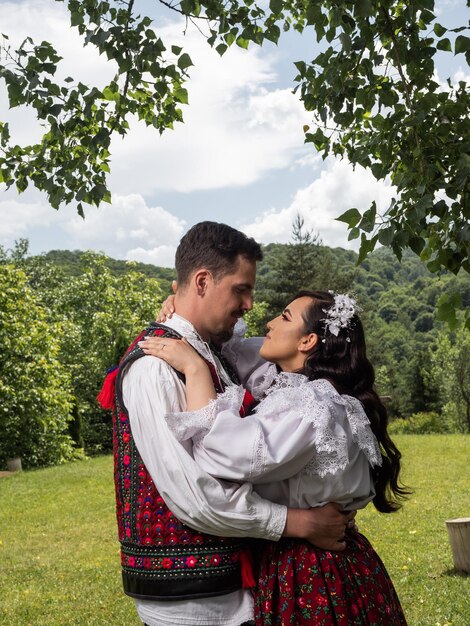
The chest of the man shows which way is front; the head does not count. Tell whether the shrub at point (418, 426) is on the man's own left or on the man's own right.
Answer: on the man's own left

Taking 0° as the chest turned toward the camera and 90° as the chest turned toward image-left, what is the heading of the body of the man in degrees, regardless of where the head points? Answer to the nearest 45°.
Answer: approximately 270°

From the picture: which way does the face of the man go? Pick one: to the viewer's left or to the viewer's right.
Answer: to the viewer's right

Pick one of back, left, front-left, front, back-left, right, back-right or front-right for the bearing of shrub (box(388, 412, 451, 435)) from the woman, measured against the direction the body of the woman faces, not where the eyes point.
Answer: right

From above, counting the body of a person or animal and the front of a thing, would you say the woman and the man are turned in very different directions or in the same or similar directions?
very different directions

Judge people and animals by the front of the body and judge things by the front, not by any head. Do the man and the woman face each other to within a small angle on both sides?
yes

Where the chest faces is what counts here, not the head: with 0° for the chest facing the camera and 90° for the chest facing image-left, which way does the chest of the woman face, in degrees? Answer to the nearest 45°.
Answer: approximately 90°
